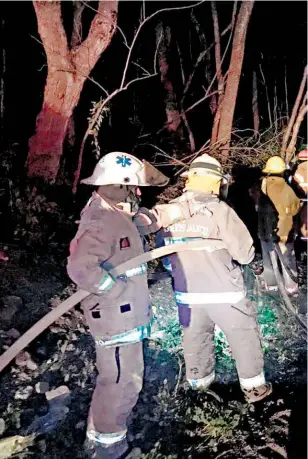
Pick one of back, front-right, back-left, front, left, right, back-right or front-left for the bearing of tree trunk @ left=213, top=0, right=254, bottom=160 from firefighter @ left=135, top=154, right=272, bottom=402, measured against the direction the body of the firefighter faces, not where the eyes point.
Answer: front

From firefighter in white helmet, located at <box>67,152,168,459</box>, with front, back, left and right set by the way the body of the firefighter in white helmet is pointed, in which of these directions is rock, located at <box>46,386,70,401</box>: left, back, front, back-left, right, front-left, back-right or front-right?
back-left

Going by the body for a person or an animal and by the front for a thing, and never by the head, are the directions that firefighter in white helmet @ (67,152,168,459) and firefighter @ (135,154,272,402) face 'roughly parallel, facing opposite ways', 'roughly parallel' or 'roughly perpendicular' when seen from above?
roughly perpendicular

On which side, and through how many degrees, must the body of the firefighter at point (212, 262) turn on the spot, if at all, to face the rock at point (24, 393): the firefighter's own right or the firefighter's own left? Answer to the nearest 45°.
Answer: approximately 90° to the firefighter's own left

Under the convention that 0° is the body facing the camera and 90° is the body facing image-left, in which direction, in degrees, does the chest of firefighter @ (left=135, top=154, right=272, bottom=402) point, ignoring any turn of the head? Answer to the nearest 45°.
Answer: approximately 180°

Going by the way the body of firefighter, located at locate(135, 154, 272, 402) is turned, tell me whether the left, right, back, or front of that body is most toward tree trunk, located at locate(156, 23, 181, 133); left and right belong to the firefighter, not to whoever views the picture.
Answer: front

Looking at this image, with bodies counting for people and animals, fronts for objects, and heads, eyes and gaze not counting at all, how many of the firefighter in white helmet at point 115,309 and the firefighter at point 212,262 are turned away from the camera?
1

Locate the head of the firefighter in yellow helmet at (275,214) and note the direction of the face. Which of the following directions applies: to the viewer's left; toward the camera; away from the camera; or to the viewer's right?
away from the camera

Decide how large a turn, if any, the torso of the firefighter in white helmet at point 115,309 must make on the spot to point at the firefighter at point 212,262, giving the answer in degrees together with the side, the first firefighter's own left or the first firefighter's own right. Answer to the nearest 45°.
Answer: approximately 45° to the first firefighter's own left

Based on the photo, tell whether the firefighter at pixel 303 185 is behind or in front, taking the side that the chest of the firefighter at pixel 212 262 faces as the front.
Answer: in front

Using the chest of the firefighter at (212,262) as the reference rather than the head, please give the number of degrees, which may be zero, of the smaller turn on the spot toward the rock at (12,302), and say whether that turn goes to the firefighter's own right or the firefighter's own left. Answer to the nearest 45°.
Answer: approximately 45° to the firefighter's own left

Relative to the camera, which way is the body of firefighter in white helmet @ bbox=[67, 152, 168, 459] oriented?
to the viewer's right

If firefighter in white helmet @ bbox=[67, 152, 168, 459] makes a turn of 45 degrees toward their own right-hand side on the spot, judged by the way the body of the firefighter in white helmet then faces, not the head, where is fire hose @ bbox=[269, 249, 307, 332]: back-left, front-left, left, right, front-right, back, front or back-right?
left

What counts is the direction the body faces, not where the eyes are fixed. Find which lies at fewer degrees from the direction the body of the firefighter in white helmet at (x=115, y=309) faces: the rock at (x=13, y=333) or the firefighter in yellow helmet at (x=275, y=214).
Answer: the firefighter in yellow helmet

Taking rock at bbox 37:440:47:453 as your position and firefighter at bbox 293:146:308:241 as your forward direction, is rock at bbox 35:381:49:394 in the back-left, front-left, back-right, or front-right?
front-left
